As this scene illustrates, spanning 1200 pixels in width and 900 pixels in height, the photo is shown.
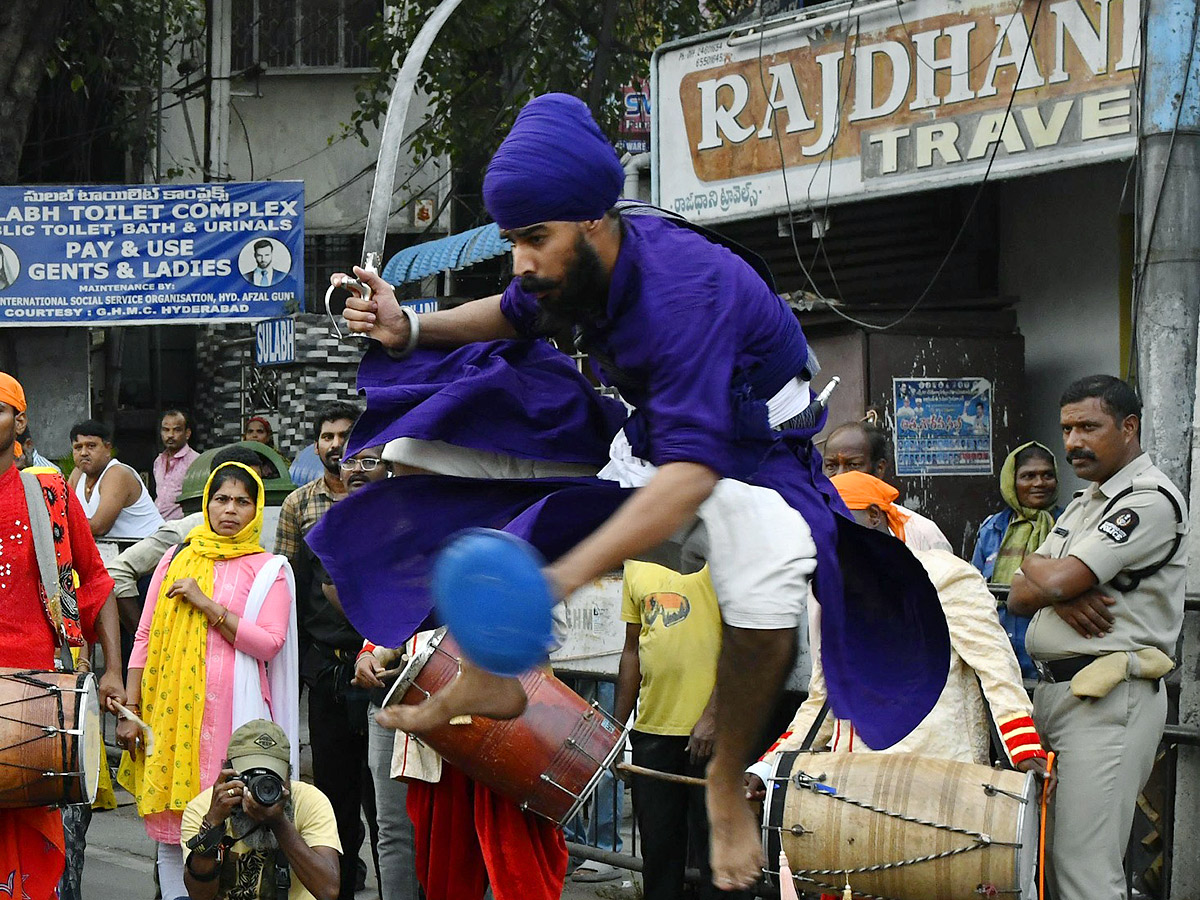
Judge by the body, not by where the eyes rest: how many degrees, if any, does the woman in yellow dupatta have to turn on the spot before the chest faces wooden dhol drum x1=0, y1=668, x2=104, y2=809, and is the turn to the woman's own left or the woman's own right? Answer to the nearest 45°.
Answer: approximately 45° to the woman's own right

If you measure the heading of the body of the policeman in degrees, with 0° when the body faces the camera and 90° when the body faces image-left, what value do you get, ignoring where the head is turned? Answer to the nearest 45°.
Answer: approximately 45°

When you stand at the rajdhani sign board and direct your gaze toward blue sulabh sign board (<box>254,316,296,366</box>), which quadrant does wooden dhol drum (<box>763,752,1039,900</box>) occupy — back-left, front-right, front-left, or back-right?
back-left

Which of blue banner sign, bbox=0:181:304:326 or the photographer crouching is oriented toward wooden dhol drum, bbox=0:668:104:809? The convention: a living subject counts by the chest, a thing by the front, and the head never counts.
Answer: the blue banner sign

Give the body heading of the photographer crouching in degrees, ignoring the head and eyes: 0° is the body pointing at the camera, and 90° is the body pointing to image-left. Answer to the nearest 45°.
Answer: approximately 0°

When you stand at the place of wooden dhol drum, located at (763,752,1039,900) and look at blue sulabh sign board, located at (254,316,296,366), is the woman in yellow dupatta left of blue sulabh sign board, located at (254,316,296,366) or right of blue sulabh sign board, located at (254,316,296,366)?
left

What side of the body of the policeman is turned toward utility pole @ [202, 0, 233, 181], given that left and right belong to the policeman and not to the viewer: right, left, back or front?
right

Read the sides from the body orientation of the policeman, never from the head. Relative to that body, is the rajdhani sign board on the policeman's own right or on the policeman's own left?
on the policeman's own right

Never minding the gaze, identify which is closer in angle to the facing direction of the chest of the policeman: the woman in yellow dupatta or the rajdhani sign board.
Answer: the woman in yellow dupatta

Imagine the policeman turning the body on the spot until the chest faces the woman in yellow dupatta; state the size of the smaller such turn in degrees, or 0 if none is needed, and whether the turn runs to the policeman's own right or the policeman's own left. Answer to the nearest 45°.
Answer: approximately 45° to the policeman's own right

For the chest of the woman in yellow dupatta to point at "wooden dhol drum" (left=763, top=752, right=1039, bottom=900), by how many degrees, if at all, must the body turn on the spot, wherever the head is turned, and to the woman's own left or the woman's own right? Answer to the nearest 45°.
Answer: approximately 45° to the woman's own left

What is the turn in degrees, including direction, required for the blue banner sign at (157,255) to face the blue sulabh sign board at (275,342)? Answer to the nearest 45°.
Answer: approximately 135° to its left

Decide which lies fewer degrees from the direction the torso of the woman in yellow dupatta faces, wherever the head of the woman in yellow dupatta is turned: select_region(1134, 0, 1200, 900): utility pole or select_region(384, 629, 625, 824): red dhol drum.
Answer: the red dhol drum
